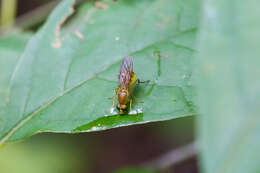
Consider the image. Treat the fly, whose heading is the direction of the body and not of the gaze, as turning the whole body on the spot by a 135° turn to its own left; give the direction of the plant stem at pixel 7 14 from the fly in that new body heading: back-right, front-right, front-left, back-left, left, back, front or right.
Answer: left

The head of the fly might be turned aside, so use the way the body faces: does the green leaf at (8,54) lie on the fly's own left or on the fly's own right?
on the fly's own right

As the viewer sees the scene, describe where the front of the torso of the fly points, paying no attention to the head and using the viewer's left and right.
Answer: facing the viewer

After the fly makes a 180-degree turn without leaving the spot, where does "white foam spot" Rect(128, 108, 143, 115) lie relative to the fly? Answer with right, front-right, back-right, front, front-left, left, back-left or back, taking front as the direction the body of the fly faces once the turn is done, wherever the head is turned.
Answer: back
